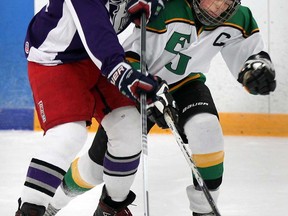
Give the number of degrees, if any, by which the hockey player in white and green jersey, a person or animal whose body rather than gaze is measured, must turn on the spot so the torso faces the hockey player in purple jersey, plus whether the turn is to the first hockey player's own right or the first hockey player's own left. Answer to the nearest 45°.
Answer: approximately 45° to the first hockey player's own right

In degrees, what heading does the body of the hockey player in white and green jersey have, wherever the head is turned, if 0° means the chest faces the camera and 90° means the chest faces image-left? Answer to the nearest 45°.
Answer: approximately 0°

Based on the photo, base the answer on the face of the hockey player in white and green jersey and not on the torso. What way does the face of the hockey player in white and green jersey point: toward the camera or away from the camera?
toward the camera
